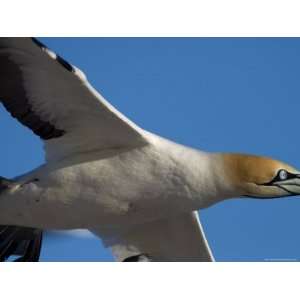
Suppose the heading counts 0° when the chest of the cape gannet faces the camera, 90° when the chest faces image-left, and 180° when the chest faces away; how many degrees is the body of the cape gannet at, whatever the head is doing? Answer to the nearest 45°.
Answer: approximately 270°
